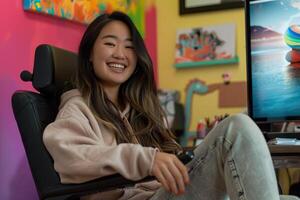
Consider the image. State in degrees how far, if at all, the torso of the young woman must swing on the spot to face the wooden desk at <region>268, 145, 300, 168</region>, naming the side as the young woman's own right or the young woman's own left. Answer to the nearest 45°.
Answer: approximately 90° to the young woman's own left

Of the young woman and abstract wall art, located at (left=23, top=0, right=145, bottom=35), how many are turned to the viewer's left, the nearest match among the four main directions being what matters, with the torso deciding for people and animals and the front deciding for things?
0

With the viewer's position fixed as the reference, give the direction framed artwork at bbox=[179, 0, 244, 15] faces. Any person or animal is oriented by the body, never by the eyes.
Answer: facing the viewer and to the left of the viewer

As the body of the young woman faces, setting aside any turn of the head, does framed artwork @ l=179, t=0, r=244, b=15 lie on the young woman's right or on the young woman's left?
on the young woman's left

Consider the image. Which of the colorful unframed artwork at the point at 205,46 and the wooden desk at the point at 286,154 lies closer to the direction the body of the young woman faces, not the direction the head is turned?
the wooden desk

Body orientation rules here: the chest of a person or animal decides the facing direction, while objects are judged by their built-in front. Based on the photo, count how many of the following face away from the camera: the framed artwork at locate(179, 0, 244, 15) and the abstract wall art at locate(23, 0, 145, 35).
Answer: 0

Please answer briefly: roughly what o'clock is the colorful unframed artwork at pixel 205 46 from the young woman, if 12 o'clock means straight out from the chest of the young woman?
The colorful unframed artwork is roughly at 8 o'clock from the young woman.

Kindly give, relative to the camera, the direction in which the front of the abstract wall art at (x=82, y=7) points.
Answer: facing the viewer and to the right of the viewer

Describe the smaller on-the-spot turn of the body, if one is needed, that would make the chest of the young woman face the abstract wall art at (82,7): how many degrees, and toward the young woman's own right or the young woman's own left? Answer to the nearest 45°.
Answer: approximately 135° to the young woman's own left
